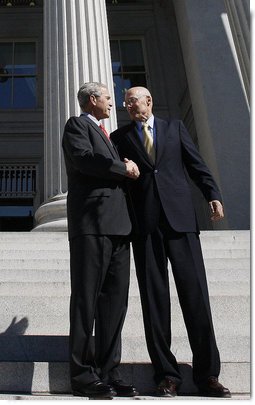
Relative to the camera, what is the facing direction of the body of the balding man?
toward the camera

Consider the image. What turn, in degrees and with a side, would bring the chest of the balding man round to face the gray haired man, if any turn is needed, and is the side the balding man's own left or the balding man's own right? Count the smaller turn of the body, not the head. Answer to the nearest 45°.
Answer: approximately 90° to the balding man's own right

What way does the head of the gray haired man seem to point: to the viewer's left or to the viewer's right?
to the viewer's right

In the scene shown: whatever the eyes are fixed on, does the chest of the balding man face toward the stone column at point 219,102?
no

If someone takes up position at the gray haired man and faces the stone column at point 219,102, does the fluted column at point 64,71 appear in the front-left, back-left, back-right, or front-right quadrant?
front-left
